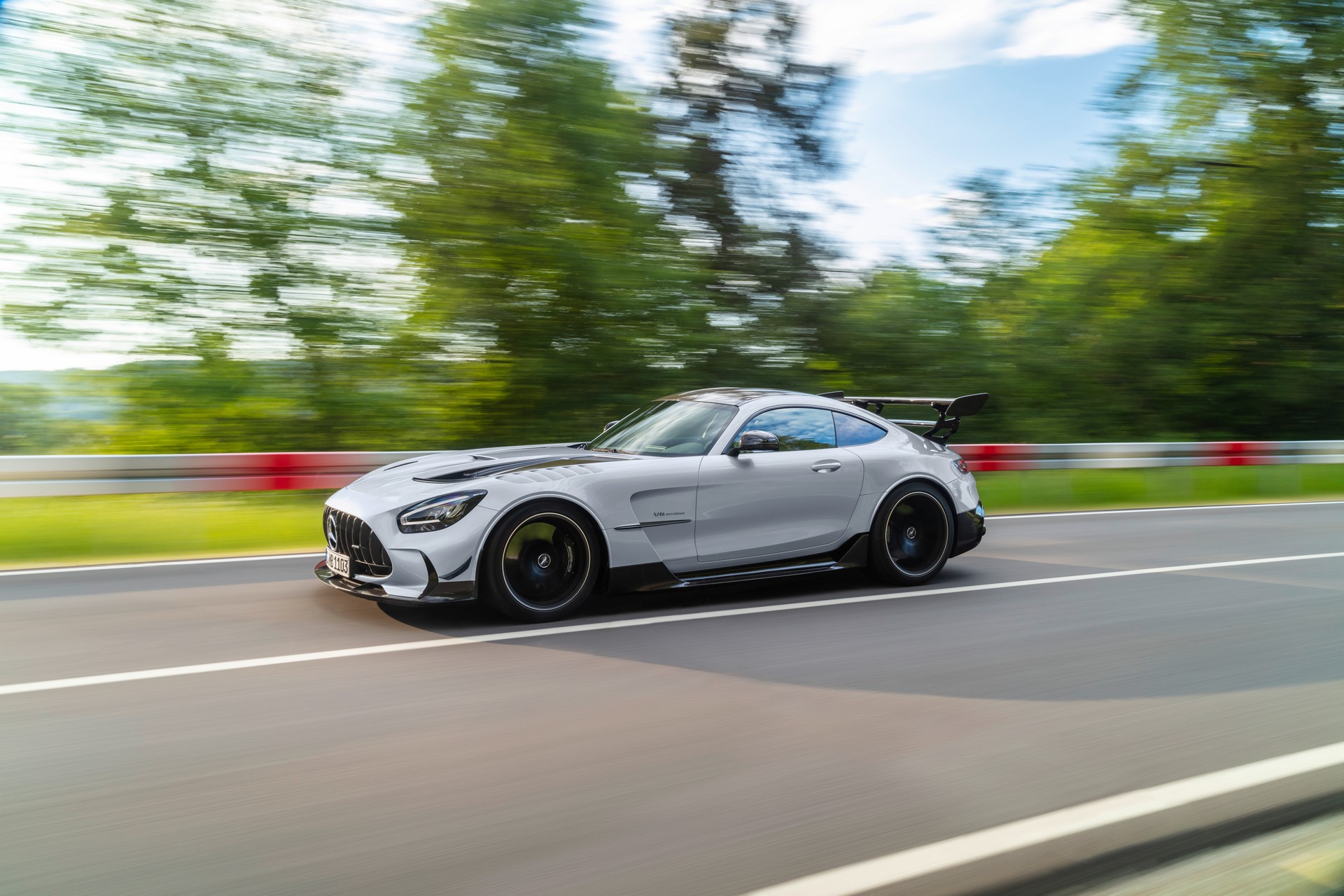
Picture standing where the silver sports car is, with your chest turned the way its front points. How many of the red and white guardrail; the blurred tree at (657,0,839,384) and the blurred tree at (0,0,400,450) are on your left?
0

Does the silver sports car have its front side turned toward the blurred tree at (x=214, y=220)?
no

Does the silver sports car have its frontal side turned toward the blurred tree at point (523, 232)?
no

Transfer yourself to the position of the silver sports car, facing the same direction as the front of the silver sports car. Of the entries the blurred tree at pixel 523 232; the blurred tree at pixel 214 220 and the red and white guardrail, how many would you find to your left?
0

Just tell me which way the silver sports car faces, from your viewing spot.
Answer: facing the viewer and to the left of the viewer

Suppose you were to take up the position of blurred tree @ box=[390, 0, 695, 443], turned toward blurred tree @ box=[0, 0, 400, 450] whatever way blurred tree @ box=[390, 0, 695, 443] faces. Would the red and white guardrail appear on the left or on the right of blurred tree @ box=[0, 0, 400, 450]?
left

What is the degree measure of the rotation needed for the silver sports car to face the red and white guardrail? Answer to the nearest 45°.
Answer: approximately 90° to its right

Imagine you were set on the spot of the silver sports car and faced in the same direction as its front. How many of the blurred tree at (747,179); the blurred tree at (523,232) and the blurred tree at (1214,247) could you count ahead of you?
0

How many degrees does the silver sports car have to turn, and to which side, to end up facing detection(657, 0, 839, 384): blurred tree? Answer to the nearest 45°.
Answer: approximately 135° to its right

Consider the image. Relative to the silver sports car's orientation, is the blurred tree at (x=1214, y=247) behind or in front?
behind
